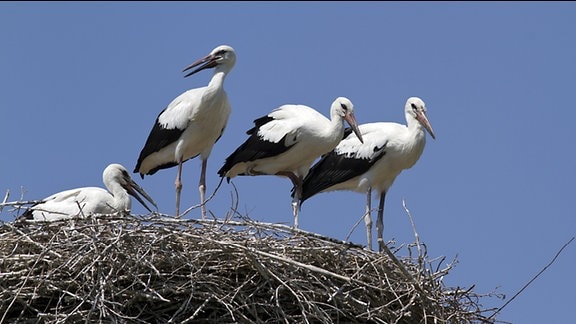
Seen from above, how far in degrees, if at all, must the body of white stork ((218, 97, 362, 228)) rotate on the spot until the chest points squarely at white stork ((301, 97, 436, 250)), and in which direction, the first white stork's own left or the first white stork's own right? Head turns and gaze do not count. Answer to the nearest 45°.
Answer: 0° — it already faces it

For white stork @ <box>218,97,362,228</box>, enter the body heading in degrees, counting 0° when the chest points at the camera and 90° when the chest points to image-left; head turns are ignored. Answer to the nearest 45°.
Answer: approximately 270°

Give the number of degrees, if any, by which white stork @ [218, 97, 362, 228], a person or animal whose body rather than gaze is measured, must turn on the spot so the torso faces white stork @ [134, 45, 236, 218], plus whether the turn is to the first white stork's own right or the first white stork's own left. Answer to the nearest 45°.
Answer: approximately 180°
